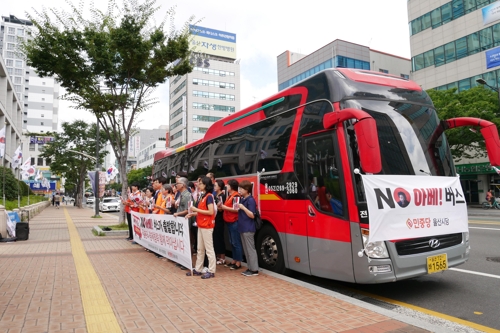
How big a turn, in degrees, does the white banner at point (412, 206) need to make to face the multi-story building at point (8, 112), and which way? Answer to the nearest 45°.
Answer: approximately 180°

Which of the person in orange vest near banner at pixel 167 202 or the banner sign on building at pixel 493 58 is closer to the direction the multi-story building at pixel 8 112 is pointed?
the banner sign on building

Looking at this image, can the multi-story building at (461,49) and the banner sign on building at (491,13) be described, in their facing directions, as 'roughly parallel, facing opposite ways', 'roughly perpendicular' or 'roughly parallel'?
roughly parallel

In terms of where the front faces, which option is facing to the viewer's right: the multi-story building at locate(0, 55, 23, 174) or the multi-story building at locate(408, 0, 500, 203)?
the multi-story building at locate(0, 55, 23, 174)

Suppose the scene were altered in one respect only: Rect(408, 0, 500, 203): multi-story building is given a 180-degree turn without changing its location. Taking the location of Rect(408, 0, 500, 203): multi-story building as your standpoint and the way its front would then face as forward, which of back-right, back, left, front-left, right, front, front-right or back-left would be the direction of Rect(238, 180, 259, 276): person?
back-right

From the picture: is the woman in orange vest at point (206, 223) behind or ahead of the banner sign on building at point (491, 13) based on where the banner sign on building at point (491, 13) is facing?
ahead

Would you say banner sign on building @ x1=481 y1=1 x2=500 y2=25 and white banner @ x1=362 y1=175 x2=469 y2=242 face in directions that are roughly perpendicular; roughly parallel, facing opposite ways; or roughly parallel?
roughly perpendicular

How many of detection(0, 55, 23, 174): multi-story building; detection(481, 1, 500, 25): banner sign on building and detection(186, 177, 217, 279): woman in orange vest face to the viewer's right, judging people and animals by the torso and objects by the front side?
1

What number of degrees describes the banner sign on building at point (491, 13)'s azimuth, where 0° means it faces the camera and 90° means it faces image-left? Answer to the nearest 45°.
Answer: approximately 45°

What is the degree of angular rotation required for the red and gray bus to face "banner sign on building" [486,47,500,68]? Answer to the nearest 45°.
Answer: approximately 90° to its left

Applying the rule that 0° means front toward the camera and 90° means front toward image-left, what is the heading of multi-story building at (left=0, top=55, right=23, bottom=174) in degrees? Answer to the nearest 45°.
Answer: approximately 270°

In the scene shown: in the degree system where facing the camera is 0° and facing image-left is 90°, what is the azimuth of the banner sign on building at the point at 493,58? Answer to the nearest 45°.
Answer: approximately 45°
